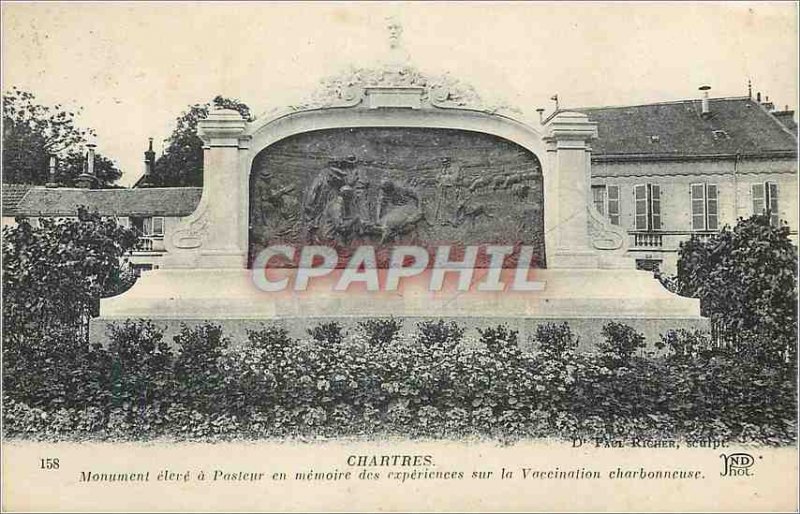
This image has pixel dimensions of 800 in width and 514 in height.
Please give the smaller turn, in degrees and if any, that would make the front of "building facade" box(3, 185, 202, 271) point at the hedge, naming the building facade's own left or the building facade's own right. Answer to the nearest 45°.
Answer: approximately 45° to the building facade's own left

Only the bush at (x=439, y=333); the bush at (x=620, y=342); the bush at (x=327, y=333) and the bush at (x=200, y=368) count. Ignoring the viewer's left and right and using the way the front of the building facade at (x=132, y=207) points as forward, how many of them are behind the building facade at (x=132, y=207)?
0

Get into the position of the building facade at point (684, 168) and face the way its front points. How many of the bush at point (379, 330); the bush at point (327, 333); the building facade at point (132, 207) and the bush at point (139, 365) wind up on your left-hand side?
0

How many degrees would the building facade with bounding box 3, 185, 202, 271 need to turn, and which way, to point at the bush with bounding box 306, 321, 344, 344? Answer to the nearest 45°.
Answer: approximately 45° to its left

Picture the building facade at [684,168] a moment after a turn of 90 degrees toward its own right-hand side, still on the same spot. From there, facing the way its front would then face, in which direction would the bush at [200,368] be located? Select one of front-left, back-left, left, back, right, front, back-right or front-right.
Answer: front-left

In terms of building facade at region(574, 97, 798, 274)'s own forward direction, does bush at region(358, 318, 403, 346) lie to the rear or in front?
in front

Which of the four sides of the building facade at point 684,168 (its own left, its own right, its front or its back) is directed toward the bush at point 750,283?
front

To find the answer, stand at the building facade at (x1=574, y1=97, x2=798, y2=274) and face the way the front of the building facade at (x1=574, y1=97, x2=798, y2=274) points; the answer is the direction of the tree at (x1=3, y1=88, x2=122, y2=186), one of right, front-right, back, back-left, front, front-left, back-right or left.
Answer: front-right

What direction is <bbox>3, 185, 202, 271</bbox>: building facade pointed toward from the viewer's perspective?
toward the camera

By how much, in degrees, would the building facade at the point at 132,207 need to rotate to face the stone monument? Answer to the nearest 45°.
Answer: approximately 45° to its left

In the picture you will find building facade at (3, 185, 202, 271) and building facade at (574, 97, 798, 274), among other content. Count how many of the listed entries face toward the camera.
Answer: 2

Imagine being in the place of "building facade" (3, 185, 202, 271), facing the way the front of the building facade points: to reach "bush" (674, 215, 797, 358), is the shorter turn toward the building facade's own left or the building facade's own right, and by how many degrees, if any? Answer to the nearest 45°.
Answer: approximately 45° to the building facade's own left
